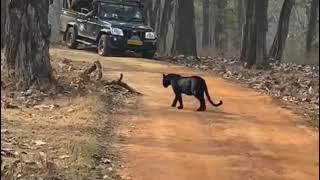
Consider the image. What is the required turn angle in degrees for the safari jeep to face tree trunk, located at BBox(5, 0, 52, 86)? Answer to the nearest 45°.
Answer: approximately 45° to its right

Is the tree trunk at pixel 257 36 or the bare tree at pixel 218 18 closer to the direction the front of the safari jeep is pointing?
the tree trunk

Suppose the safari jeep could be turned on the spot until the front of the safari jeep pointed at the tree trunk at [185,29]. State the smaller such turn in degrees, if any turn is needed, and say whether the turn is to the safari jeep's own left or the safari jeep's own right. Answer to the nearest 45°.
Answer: approximately 90° to the safari jeep's own left

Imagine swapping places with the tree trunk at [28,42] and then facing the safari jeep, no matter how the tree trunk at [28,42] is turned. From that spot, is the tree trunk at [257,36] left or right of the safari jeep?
right

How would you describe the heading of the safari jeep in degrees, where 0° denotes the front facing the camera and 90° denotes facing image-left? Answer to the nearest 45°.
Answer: approximately 315°
